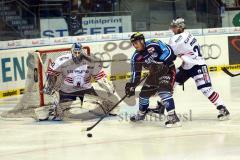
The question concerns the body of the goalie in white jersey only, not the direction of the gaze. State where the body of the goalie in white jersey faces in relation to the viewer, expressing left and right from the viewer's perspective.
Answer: facing the viewer

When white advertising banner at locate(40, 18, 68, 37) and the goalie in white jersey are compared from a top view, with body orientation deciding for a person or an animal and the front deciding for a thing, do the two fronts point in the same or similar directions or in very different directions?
same or similar directions

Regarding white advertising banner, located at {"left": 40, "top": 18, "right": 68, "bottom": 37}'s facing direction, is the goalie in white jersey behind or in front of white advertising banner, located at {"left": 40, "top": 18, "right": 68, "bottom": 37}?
in front

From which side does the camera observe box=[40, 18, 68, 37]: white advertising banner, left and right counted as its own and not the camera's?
front

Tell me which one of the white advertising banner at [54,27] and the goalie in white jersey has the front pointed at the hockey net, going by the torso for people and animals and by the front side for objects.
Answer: the white advertising banner

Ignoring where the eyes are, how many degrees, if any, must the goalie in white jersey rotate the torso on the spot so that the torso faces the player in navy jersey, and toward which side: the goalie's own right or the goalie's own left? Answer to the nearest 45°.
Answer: approximately 45° to the goalie's own left

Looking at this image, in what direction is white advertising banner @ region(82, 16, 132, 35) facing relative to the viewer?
toward the camera

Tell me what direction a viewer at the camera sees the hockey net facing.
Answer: facing the viewer and to the right of the viewer

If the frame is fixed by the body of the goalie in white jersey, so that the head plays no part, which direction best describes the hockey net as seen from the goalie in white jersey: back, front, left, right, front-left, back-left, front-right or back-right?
back-right

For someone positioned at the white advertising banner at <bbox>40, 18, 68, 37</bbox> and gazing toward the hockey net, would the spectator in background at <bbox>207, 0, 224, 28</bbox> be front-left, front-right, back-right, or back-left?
back-left
